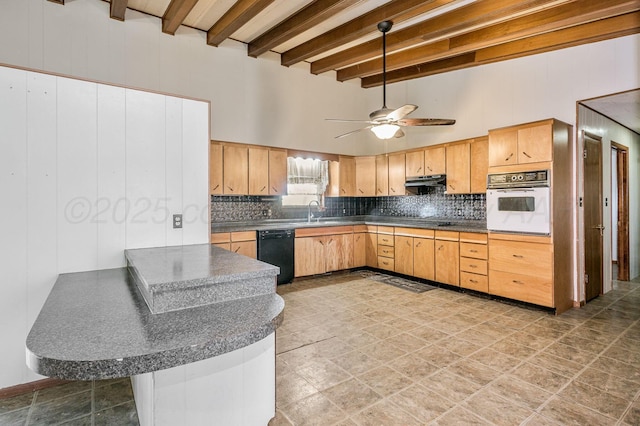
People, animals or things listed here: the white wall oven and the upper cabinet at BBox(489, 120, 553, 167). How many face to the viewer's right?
0

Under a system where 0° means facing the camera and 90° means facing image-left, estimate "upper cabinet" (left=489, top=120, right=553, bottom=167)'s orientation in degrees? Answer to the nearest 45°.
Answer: approximately 45°

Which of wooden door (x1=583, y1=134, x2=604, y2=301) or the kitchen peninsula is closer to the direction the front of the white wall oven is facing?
the kitchen peninsula

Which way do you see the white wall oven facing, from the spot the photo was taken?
facing the viewer and to the left of the viewer

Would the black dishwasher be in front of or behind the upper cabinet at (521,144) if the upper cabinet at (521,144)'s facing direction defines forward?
in front

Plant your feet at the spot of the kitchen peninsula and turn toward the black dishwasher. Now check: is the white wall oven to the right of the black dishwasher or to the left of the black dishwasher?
right

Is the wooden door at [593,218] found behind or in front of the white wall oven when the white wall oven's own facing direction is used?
behind

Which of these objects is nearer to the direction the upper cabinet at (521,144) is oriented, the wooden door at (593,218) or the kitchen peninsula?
the kitchen peninsula
